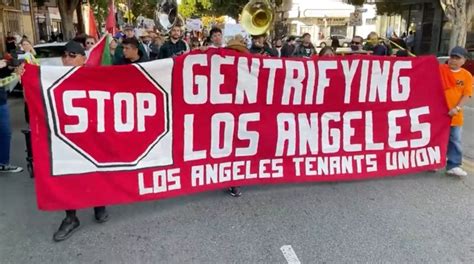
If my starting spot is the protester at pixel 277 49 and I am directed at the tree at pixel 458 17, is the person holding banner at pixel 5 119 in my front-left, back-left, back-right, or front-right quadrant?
back-right

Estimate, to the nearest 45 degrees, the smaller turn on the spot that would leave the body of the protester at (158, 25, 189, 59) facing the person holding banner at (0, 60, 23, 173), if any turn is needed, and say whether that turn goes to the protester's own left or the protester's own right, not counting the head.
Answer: approximately 45° to the protester's own right

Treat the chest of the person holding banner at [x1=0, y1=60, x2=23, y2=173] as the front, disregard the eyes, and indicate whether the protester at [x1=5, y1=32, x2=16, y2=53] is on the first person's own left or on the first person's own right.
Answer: on the first person's own left

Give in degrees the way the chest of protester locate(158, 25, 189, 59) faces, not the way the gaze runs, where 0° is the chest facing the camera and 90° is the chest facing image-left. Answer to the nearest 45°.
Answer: approximately 0°

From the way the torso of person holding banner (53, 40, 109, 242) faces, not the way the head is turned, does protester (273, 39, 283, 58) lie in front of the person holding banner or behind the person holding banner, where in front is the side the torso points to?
behind

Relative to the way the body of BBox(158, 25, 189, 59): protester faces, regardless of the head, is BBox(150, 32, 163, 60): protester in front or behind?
behind
